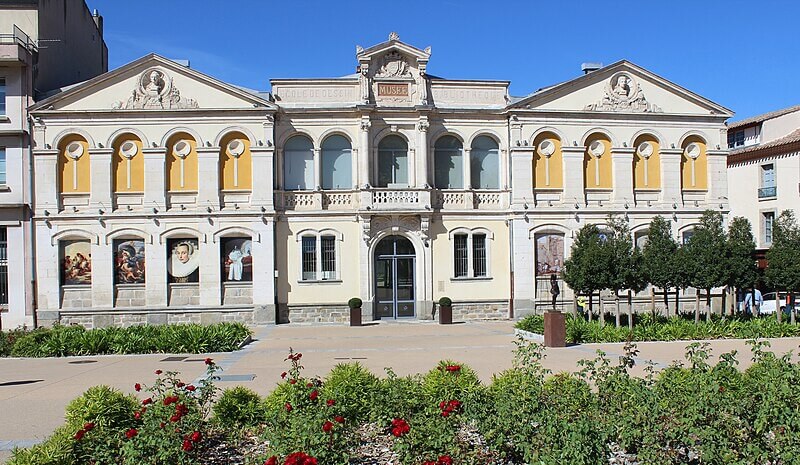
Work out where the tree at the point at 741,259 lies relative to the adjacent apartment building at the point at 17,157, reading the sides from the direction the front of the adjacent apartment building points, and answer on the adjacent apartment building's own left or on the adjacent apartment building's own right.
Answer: on the adjacent apartment building's own left

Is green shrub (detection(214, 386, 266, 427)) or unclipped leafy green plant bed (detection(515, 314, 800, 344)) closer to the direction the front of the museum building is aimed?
the green shrub

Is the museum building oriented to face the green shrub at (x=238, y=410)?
yes

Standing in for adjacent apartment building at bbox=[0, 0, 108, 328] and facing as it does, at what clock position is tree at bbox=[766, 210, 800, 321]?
The tree is roughly at 10 o'clock from the adjacent apartment building.

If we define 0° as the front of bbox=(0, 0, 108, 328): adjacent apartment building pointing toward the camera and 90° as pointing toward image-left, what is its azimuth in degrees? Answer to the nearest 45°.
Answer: approximately 0°

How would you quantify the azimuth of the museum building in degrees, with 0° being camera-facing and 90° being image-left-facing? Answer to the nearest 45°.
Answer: approximately 0°

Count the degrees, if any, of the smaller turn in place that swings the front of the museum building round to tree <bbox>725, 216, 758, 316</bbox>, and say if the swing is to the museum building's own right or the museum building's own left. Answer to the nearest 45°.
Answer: approximately 45° to the museum building's own left

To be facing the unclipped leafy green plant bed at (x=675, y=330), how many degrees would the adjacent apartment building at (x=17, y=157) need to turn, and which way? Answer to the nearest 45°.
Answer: approximately 45° to its left
